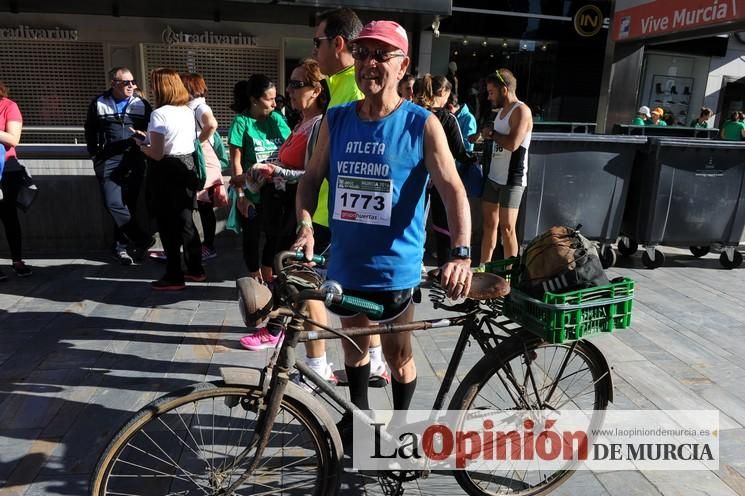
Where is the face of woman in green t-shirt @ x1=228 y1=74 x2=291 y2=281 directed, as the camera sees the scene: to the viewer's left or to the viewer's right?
to the viewer's right

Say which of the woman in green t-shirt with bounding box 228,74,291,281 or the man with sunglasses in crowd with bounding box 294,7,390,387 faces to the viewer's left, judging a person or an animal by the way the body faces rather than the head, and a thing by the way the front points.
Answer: the man with sunglasses in crowd

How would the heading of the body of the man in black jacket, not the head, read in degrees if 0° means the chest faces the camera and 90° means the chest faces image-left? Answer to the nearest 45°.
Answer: approximately 315°

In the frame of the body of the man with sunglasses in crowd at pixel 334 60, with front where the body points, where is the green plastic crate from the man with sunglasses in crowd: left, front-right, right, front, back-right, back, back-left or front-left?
back-left

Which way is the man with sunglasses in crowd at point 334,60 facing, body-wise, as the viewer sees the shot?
to the viewer's left

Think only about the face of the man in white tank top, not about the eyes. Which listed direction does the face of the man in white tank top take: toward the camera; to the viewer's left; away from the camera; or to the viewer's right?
to the viewer's left

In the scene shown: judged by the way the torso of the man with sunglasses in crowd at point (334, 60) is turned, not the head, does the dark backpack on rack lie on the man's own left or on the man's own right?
on the man's own left

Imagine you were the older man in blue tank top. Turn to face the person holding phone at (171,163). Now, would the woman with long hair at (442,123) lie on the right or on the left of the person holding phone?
right

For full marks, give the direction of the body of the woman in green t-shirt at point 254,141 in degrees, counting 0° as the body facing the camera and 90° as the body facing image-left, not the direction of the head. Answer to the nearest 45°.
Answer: approximately 315°
